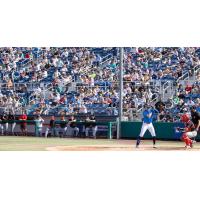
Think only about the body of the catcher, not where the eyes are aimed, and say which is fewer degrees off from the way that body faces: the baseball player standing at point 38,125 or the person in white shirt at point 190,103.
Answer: the baseball player standing

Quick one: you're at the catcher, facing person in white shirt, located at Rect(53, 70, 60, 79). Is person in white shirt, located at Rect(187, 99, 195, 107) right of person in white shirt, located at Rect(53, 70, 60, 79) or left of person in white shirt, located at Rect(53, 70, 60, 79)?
right

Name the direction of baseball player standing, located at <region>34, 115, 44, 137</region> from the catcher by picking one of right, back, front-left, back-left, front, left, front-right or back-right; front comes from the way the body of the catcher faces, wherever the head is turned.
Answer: front-right
